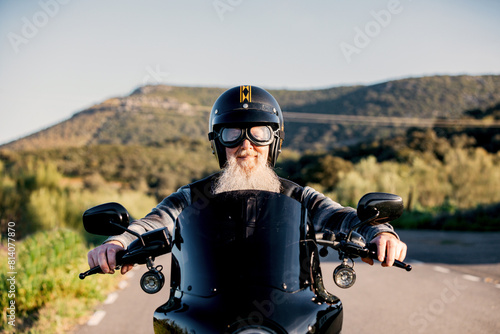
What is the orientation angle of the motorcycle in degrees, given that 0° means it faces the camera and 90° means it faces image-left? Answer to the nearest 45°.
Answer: approximately 0°

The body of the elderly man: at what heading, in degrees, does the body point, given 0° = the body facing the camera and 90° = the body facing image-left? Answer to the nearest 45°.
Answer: approximately 0°
